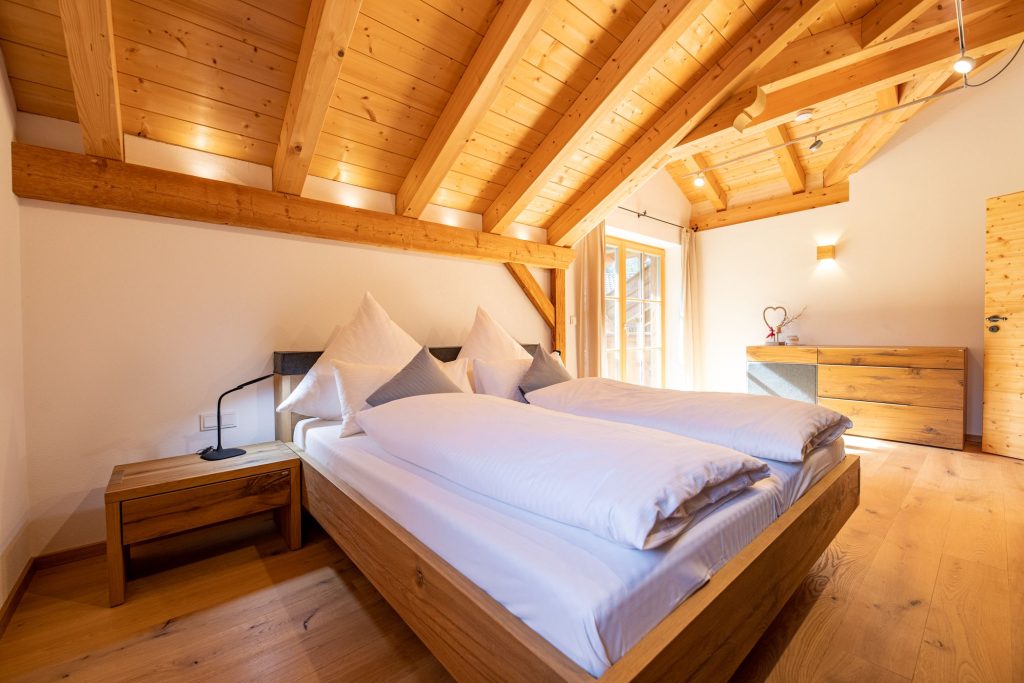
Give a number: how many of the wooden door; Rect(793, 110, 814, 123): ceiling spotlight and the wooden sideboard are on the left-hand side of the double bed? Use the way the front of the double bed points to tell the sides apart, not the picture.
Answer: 3

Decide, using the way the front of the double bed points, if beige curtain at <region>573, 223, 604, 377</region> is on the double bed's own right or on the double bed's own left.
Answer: on the double bed's own left

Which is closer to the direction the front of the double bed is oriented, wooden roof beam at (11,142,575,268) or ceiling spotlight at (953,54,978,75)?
the ceiling spotlight

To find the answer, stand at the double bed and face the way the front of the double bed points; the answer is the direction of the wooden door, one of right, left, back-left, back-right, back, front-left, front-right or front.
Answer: left

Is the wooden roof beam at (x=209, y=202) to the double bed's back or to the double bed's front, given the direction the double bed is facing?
to the back

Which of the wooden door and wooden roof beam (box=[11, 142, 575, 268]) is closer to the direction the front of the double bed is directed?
the wooden door

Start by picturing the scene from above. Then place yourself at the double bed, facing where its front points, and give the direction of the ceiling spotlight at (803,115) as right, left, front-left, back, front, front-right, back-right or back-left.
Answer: left

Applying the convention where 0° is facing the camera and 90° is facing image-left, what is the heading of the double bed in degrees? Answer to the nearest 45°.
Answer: approximately 315°

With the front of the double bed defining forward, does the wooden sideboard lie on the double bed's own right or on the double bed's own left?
on the double bed's own left

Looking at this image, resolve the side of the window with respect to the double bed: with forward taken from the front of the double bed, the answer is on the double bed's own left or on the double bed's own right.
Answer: on the double bed's own left
